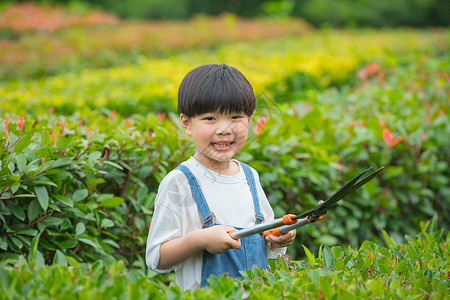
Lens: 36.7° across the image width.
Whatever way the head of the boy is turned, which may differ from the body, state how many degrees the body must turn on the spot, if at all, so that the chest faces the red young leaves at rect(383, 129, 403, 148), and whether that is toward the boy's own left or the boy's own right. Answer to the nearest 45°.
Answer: approximately 90° to the boy's own left

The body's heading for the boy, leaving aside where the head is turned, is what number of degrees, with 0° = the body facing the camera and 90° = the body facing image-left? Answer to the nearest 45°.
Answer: approximately 315°

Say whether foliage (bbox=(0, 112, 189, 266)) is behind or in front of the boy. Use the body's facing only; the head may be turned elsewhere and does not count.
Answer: behind

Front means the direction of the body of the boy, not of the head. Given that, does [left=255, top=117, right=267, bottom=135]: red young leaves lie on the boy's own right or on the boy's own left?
on the boy's own left
